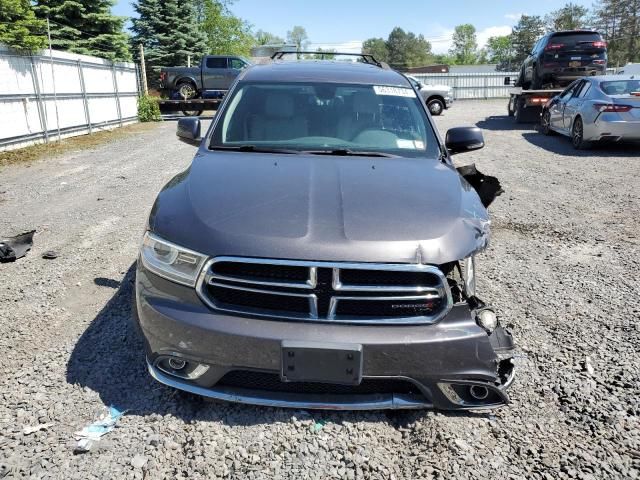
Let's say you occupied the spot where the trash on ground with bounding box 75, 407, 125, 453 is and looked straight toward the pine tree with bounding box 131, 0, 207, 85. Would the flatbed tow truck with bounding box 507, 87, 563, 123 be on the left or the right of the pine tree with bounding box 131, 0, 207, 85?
right

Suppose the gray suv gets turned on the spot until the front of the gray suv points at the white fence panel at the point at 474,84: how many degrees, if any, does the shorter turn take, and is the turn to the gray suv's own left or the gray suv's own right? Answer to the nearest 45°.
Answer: approximately 180°

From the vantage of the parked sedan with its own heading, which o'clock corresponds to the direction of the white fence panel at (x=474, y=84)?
The white fence panel is roughly at 1 o'clock from the parked sedan.

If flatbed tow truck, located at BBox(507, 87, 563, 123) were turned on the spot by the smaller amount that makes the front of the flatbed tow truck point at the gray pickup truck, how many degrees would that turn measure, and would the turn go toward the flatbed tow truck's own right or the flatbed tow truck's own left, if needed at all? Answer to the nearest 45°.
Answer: approximately 45° to the flatbed tow truck's own left

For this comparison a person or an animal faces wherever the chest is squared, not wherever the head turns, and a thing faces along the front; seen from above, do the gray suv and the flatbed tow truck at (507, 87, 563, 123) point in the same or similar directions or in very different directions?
very different directions

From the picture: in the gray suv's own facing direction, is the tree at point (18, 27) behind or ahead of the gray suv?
behind

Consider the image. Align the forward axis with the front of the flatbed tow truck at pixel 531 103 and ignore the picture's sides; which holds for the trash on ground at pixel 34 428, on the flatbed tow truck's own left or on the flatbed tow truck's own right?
on the flatbed tow truck's own left

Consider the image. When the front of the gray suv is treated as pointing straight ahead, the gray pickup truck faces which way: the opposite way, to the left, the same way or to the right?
to the left

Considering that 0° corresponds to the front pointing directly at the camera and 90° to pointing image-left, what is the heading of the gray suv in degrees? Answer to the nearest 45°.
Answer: approximately 0°

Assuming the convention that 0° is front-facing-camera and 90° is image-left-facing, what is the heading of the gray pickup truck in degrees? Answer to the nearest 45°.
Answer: approximately 270°

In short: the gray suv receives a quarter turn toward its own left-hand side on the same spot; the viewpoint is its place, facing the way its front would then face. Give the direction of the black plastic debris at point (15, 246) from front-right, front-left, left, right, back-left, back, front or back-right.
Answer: back-left

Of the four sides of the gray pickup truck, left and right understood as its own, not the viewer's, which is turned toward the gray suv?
right

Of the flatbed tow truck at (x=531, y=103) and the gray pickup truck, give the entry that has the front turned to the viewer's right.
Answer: the gray pickup truck

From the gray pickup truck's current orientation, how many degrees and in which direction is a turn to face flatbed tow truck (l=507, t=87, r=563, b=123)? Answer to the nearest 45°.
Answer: approximately 45° to its right

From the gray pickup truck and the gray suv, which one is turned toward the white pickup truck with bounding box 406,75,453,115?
the gray pickup truck

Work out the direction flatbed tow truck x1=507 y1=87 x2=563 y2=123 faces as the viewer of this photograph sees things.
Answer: facing away from the viewer and to the left of the viewer
